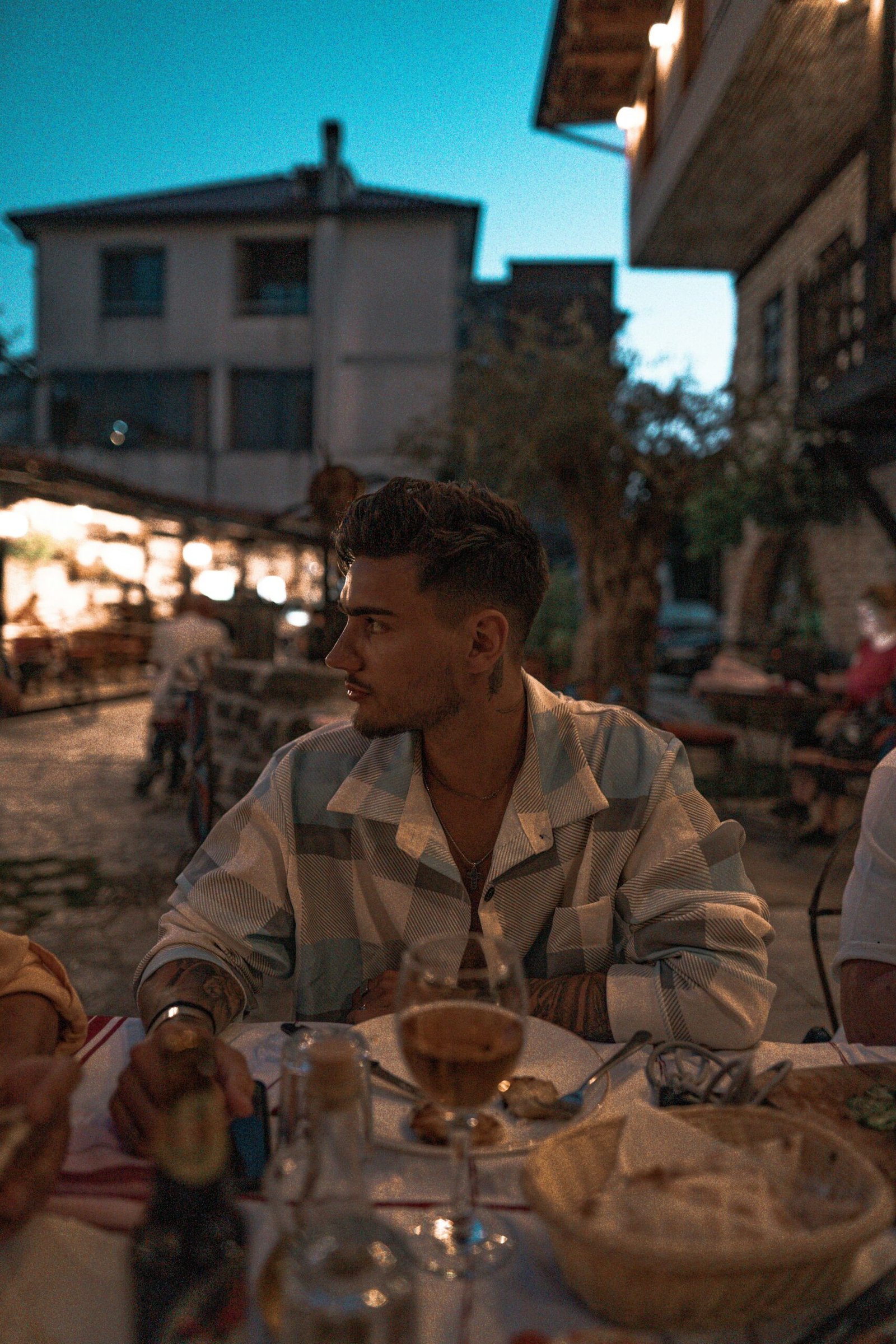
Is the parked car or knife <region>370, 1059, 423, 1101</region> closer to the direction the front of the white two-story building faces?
the knife

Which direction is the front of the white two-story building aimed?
toward the camera

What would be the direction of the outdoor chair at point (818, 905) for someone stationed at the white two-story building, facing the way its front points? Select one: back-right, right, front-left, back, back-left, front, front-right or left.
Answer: front

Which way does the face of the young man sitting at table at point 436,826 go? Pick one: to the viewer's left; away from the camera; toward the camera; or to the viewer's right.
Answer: to the viewer's left

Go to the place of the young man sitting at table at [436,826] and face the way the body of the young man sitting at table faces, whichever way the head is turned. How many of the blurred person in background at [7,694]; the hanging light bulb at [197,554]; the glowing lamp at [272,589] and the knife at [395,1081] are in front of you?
1

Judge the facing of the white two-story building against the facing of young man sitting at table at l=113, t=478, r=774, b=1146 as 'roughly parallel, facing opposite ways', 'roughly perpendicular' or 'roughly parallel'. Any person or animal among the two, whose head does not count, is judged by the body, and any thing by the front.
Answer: roughly parallel

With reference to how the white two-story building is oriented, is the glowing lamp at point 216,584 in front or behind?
in front

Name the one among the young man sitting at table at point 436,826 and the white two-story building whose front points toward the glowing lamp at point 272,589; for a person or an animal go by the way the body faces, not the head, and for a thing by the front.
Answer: the white two-story building

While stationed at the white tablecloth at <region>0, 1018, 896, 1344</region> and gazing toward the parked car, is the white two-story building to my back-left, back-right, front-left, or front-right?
front-left

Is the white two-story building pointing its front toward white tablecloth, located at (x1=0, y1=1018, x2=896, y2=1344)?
yes

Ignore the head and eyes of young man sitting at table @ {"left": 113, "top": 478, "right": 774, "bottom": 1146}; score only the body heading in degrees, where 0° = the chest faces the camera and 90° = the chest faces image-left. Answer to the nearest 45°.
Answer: approximately 0°

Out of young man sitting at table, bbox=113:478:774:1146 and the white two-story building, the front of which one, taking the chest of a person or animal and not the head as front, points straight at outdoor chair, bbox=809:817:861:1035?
the white two-story building

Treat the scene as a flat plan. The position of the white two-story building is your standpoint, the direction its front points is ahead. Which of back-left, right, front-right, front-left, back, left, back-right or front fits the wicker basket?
front

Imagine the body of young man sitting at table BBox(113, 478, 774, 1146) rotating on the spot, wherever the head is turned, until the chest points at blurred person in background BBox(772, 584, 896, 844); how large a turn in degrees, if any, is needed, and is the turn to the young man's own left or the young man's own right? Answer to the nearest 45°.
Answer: approximately 135° to the young man's own left

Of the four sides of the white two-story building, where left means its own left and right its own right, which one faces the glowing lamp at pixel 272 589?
front
